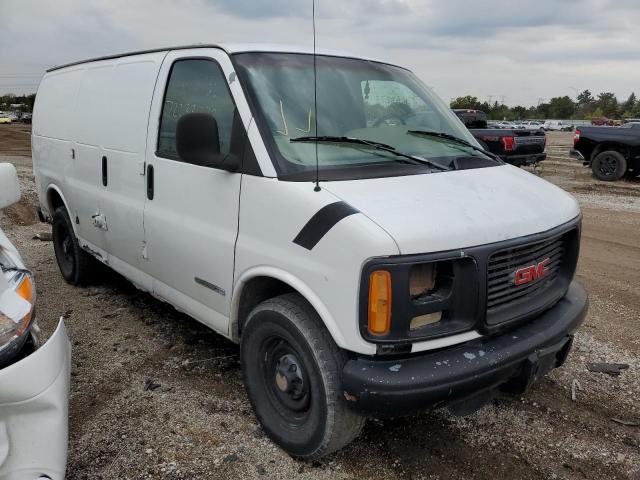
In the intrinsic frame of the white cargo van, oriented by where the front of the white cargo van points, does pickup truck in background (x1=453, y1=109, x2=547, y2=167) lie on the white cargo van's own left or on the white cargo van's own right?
on the white cargo van's own left

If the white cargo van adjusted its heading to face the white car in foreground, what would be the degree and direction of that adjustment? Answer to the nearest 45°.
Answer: approximately 90° to its right

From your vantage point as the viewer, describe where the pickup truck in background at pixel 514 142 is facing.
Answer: facing away from the viewer and to the left of the viewer

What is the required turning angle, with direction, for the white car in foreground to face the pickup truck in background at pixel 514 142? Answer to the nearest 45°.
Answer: approximately 90° to its left

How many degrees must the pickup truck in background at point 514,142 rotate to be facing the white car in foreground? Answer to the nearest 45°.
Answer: approximately 135° to its left

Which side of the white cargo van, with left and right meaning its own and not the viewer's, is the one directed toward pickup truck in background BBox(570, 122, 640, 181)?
left

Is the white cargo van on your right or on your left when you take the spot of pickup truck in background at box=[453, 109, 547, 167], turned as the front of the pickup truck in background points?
on your left

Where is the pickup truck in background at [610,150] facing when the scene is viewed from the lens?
facing to the right of the viewer

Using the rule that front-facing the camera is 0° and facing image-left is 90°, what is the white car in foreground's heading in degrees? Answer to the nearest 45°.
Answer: approximately 315°

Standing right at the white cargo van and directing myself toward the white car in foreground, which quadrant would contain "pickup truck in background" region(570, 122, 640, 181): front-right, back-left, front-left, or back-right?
back-left

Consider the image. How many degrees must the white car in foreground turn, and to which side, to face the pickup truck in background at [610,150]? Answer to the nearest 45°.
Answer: approximately 90° to its left

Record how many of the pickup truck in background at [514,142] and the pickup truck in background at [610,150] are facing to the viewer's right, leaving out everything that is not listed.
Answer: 1

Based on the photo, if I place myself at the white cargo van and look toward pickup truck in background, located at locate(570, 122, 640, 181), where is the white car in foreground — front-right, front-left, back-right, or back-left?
back-left
